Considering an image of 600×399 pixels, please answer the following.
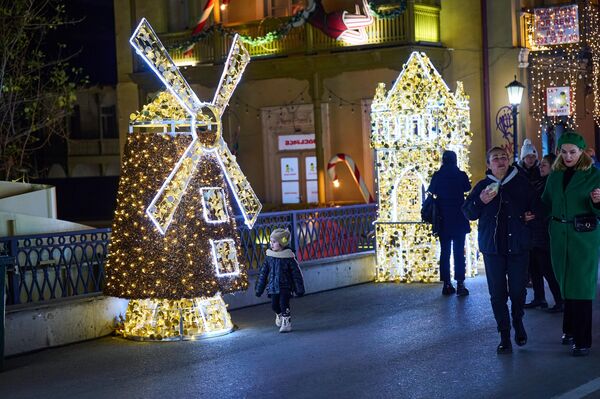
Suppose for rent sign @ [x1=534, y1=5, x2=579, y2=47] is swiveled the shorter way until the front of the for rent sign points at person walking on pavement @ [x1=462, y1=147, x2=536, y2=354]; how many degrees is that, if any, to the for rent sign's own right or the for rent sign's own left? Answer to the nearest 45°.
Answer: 0° — it already faces them

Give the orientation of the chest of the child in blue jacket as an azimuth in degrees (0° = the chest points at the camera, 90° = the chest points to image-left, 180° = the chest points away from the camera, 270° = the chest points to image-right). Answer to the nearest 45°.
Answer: approximately 0°

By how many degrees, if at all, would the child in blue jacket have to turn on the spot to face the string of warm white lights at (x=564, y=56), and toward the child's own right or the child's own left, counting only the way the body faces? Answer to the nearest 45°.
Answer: approximately 135° to the child's own left

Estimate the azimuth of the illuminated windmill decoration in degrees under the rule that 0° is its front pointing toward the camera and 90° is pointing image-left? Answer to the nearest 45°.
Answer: approximately 315°

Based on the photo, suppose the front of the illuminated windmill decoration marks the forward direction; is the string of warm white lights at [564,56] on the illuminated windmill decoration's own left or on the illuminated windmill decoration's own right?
on the illuminated windmill decoration's own left

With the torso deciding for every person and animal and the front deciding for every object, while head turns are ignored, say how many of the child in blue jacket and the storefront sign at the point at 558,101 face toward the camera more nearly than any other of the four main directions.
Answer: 2

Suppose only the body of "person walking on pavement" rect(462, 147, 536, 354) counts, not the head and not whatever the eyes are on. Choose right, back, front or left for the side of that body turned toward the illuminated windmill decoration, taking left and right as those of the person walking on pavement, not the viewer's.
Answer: right

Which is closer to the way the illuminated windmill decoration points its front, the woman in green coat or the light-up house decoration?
the woman in green coat

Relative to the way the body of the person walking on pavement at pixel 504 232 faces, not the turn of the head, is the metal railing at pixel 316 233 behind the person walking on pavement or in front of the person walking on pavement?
behind

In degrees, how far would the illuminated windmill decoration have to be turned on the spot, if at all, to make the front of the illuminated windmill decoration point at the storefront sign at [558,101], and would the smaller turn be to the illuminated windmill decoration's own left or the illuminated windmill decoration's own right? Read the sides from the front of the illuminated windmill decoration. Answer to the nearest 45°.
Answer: approximately 90° to the illuminated windmill decoration's own left
